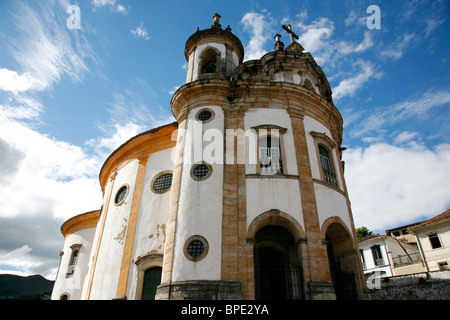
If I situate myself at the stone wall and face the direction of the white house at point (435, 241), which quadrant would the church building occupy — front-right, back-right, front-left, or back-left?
back-left

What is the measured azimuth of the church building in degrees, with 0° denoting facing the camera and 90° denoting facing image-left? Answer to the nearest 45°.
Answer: approximately 315°

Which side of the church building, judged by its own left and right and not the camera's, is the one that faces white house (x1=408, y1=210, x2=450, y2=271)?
left

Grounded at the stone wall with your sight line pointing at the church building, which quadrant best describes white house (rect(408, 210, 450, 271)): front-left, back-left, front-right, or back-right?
back-right

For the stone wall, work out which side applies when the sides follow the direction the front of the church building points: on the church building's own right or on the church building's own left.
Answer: on the church building's own left
